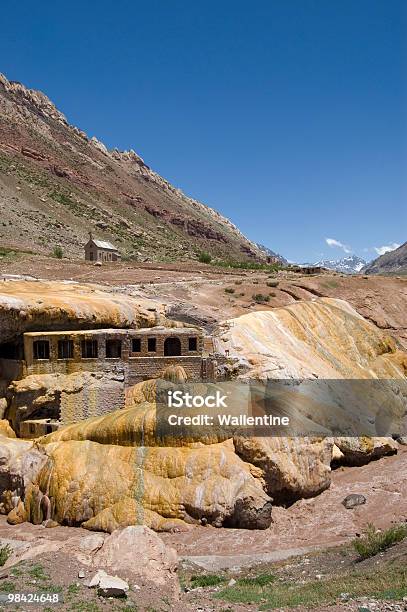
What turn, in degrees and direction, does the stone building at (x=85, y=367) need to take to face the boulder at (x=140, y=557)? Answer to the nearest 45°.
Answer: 0° — it already faces it

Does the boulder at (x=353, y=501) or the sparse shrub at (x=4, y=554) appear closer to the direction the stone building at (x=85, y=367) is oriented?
the sparse shrub

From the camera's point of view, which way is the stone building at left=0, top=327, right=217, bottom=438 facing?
toward the camera

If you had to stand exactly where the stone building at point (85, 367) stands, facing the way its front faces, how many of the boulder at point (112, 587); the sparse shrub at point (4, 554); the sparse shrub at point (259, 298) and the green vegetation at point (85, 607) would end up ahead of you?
3

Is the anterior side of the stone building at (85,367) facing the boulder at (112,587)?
yes

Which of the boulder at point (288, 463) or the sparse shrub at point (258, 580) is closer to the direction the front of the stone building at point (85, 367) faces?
the sparse shrub

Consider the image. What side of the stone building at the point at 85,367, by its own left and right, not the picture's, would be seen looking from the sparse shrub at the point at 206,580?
front

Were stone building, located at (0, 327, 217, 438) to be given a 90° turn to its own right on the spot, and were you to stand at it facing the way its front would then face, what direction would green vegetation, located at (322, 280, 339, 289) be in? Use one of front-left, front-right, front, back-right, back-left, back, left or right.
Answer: back-right

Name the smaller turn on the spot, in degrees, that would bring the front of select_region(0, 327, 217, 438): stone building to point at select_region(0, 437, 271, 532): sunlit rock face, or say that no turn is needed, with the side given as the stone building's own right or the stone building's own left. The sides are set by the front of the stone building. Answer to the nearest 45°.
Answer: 0° — it already faces it

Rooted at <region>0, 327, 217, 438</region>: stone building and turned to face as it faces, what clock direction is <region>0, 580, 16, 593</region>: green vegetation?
The green vegetation is roughly at 12 o'clock from the stone building.

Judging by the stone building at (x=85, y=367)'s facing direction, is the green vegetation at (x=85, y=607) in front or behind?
in front

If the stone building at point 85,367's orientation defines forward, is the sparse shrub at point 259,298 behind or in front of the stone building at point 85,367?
behind
